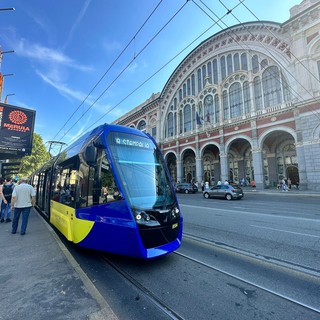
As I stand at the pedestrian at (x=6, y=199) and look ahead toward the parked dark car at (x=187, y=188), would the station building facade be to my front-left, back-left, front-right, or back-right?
front-right

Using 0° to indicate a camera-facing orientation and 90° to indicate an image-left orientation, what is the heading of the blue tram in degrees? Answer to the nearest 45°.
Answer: approximately 315°

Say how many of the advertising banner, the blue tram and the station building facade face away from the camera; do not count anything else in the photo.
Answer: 0

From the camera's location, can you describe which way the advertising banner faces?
facing the viewer

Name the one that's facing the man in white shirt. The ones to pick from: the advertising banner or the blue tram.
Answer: the advertising banner

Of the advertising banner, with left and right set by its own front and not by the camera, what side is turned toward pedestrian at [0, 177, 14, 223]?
front

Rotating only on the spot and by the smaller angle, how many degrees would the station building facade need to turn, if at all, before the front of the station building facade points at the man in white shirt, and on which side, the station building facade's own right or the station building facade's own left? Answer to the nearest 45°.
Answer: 0° — it already faces them

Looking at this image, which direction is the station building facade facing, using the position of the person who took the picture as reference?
facing the viewer and to the left of the viewer

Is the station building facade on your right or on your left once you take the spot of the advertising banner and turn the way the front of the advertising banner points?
on your left

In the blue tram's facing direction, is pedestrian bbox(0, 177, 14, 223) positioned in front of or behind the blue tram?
behind
